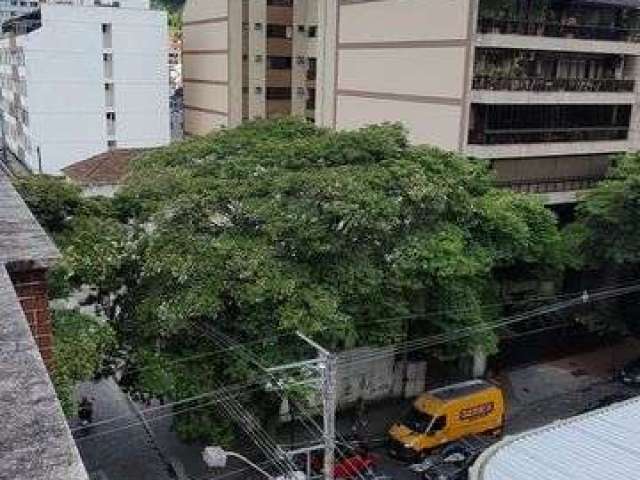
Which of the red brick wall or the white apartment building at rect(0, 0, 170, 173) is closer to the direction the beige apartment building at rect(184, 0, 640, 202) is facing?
the red brick wall

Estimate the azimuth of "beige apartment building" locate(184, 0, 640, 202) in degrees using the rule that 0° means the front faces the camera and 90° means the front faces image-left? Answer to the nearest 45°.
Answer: approximately 315°

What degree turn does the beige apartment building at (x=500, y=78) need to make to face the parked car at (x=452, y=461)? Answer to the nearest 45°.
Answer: approximately 45° to its right
